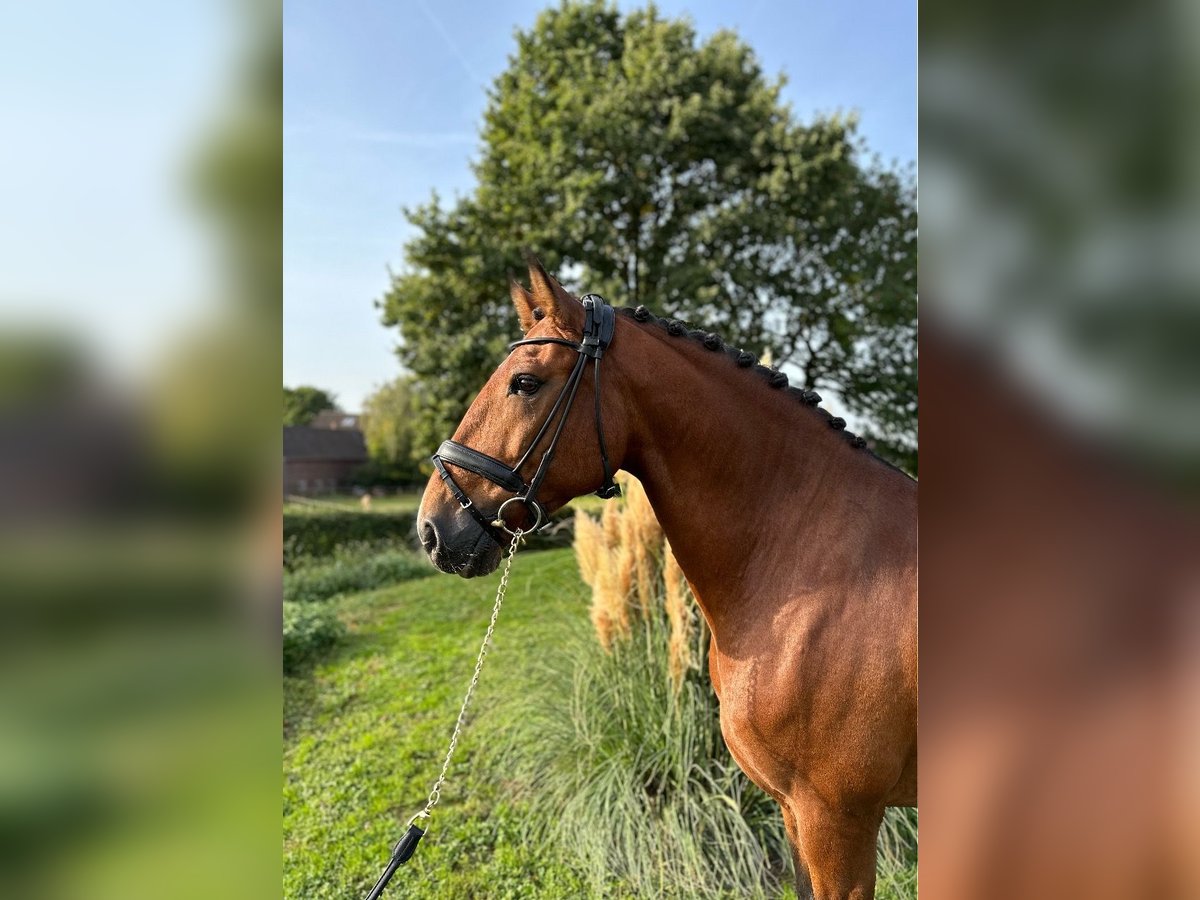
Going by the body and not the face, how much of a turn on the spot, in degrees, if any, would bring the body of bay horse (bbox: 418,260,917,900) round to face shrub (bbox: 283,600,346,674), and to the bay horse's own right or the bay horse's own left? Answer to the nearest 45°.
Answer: approximately 45° to the bay horse's own right

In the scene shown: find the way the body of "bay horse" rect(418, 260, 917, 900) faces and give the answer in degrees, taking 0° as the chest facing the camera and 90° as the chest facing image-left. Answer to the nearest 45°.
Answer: approximately 90°

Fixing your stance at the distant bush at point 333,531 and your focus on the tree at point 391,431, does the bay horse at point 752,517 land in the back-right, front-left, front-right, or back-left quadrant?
back-right

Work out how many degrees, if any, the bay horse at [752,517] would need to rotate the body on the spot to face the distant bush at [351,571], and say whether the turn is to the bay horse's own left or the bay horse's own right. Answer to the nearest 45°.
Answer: approximately 45° to the bay horse's own right

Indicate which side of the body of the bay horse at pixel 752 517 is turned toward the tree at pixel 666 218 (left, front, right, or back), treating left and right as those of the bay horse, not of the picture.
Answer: right

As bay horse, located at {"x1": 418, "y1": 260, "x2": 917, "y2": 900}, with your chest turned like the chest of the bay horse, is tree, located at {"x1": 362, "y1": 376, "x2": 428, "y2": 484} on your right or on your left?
on your right
